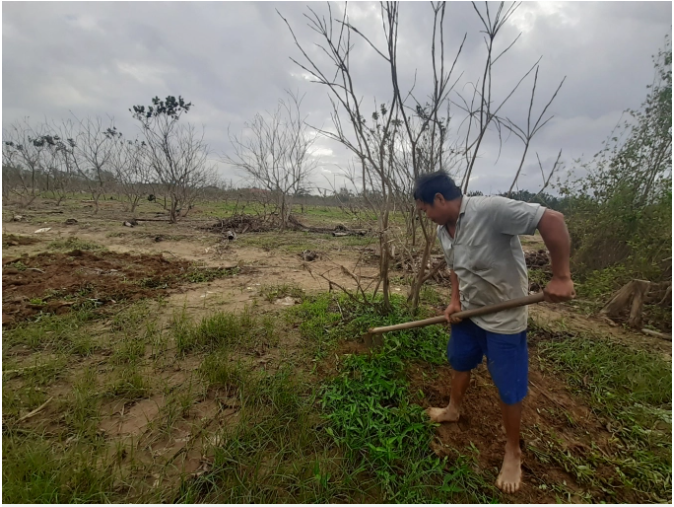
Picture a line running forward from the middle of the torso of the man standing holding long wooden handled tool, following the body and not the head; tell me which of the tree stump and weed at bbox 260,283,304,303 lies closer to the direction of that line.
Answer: the weed

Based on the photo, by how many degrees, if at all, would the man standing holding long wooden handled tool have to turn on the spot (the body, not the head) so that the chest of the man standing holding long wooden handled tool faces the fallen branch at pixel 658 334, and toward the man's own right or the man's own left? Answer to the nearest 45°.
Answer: approximately 180°

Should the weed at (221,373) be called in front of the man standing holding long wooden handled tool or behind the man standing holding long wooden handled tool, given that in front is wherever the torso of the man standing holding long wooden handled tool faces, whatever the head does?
in front

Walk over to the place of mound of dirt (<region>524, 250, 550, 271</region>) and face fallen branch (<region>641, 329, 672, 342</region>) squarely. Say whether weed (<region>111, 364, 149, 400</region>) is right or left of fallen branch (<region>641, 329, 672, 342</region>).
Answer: right

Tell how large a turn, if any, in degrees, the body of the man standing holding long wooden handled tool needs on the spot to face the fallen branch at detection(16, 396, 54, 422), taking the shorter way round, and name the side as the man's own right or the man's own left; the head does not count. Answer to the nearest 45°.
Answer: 0° — they already face it

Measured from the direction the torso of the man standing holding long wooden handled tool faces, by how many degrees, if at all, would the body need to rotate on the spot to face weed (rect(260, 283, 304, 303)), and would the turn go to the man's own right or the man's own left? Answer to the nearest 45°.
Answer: approximately 90° to the man's own right

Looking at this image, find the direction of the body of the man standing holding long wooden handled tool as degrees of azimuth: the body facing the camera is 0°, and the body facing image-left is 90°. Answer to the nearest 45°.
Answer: approximately 45°

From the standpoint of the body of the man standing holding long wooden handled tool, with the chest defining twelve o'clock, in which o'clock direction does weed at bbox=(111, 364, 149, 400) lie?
The weed is roughly at 1 o'clock from the man standing holding long wooden handled tool.

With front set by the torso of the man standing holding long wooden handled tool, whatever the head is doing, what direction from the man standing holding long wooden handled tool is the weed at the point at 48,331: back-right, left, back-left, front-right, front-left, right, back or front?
front-right

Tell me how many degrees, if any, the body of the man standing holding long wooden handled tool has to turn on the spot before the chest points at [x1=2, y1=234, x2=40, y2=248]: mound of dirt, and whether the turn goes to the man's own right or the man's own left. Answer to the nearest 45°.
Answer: approximately 45° to the man's own right

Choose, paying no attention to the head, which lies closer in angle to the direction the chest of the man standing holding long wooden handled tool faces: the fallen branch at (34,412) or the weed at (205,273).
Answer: the fallen branch

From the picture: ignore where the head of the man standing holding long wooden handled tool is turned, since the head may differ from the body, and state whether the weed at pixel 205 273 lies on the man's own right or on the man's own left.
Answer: on the man's own right
